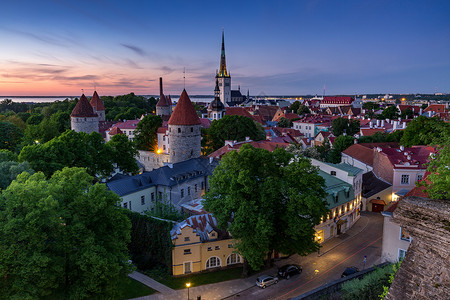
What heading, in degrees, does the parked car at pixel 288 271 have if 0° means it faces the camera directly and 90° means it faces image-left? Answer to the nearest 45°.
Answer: approximately 45°

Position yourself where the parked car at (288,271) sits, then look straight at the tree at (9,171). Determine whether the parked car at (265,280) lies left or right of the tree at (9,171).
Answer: left

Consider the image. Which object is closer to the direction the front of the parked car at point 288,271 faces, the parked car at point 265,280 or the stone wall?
the parked car

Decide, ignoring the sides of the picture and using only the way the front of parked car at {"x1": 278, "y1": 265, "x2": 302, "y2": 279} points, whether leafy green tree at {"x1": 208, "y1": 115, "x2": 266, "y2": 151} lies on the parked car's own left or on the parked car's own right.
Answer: on the parked car's own right

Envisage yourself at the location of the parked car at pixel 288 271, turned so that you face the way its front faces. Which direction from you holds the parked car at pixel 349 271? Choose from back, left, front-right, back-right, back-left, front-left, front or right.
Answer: back-left

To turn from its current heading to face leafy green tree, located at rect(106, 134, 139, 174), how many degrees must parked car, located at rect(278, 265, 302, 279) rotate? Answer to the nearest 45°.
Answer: approximately 90° to its right

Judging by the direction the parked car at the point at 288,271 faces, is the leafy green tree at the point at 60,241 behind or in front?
in front

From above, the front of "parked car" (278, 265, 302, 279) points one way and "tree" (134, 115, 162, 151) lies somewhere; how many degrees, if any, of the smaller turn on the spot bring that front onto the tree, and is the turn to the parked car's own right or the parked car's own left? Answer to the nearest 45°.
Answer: approximately 90° to the parked car's own right

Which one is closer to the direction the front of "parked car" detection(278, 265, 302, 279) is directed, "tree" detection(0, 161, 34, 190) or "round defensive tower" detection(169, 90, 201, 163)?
the tree

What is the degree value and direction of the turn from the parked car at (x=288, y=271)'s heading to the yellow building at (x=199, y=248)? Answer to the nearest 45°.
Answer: approximately 45° to its right
